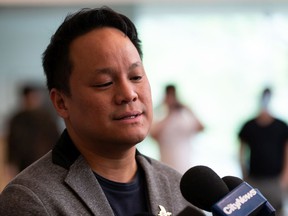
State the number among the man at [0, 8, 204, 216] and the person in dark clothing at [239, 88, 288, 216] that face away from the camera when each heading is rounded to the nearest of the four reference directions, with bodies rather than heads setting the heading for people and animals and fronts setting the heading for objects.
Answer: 0

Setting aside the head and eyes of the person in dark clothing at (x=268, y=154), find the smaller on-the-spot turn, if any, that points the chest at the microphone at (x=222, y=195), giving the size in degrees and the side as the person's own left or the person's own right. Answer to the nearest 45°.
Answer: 0° — they already face it

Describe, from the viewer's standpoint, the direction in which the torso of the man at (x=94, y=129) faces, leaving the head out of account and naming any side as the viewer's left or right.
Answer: facing the viewer and to the right of the viewer

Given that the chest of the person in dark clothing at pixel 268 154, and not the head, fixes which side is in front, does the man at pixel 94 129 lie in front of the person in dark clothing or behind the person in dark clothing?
in front

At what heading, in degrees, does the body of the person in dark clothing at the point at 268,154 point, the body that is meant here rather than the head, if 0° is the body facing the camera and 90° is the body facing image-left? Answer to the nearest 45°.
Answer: approximately 0°

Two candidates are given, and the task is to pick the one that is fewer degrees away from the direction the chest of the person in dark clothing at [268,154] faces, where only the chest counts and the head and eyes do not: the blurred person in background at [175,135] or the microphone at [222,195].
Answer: the microphone

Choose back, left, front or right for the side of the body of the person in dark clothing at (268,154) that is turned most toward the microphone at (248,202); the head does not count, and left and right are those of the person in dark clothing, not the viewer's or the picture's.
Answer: front

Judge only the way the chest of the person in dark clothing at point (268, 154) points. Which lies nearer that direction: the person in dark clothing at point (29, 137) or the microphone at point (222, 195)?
the microphone

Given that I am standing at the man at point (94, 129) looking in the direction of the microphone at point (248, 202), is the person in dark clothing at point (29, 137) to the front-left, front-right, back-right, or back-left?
back-left

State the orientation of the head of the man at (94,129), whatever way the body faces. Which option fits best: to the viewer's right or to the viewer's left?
to the viewer's right
